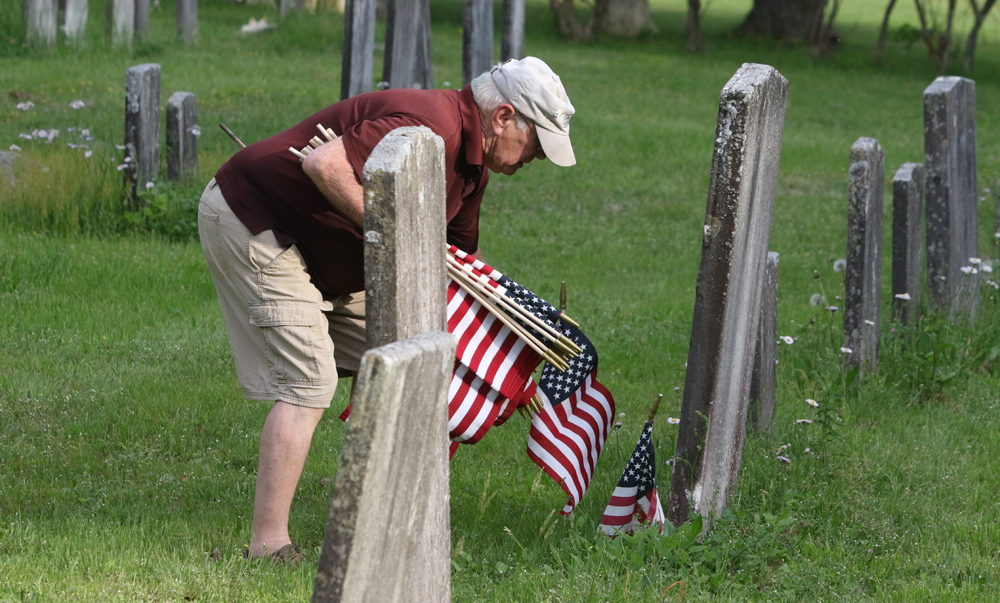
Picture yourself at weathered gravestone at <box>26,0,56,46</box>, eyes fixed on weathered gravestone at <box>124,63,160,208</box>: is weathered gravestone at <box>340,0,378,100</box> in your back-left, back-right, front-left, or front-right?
front-left

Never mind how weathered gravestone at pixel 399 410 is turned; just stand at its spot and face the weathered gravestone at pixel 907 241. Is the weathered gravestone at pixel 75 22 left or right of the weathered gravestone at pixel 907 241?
left
